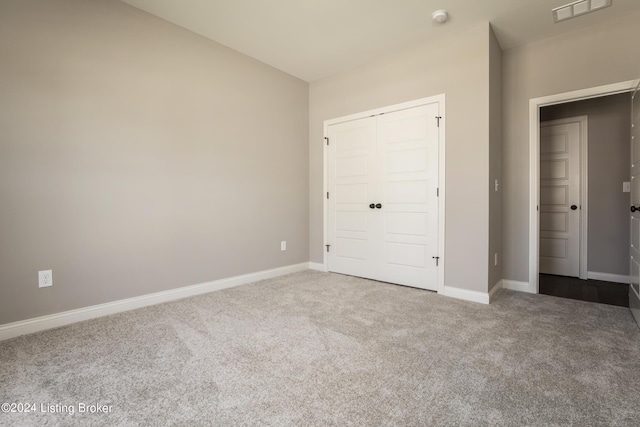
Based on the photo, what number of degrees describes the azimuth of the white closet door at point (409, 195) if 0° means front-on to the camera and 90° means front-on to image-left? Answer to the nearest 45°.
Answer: approximately 45°

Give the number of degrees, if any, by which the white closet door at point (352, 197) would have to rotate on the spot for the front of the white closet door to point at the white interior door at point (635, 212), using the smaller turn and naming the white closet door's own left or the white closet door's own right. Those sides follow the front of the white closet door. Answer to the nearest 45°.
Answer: approximately 90° to the white closet door's own left

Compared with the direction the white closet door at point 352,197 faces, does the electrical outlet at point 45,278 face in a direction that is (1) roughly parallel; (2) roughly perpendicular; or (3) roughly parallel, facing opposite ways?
roughly perpendicular

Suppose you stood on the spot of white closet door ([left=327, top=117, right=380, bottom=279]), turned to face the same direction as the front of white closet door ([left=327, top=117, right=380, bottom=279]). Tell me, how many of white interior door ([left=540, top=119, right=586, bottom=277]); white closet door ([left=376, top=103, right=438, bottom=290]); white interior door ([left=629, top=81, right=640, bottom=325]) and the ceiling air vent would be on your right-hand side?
0

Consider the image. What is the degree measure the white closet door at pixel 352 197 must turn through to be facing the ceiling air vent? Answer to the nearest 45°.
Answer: approximately 90° to its left

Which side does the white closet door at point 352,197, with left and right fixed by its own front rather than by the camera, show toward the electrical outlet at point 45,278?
front

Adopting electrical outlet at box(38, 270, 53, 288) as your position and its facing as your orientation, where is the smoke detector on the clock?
The smoke detector is roughly at 10 o'clock from the electrical outlet.

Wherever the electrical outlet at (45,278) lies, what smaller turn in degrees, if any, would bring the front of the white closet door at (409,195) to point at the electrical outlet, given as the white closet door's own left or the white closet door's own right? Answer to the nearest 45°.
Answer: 0° — it already faces it

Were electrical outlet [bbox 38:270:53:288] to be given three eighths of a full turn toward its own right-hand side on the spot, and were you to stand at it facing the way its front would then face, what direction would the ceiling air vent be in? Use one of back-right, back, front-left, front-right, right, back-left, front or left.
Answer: back

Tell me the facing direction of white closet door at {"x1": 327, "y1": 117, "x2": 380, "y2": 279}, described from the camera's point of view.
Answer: facing the viewer and to the left of the viewer

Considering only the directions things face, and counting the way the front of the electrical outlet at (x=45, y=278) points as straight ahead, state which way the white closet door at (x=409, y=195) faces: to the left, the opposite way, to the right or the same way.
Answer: to the right

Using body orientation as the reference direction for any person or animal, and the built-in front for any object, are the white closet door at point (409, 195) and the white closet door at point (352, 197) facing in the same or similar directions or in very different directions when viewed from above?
same or similar directions

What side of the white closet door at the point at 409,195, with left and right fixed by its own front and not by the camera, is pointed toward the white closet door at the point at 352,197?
right
